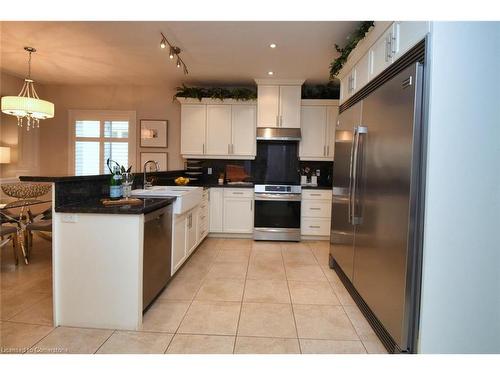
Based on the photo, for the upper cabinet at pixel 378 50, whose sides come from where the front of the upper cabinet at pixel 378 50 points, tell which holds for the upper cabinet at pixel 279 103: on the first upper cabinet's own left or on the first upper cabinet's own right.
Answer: on the first upper cabinet's own right

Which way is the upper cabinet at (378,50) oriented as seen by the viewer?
to the viewer's left

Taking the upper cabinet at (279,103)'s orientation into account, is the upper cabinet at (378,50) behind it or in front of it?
in front

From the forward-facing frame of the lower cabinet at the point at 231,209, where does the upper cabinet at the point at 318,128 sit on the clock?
The upper cabinet is roughly at 9 o'clock from the lower cabinet.

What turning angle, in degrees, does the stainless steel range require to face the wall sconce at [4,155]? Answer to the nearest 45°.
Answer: approximately 90° to its right

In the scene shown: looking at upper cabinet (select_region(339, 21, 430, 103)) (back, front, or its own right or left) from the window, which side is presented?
front

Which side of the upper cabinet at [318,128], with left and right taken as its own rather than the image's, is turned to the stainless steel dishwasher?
front

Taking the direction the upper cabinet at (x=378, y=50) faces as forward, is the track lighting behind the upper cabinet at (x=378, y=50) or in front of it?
in front

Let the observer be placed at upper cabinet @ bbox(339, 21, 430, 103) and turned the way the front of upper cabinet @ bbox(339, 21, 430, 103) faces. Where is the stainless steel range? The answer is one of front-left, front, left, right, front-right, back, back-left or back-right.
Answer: front-right

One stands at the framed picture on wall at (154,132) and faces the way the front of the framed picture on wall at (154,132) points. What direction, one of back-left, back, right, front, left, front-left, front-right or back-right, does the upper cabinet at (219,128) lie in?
front-left

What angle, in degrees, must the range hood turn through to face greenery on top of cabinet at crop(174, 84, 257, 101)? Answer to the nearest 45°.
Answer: approximately 90° to its right
